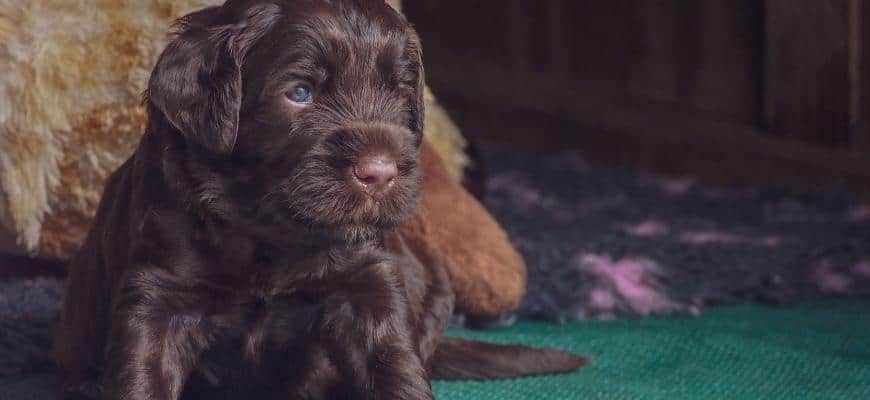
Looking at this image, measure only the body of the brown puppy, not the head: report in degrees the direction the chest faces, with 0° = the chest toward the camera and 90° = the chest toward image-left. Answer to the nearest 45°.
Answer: approximately 0°

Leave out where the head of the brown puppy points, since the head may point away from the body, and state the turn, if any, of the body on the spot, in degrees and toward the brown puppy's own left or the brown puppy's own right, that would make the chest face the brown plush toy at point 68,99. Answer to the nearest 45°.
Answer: approximately 135° to the brown puppy's own right
